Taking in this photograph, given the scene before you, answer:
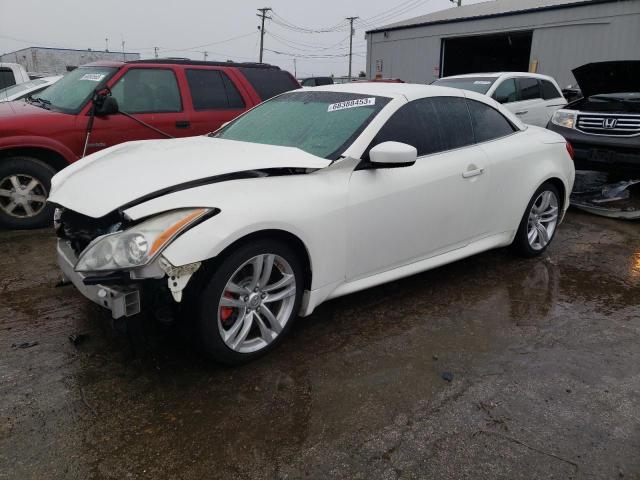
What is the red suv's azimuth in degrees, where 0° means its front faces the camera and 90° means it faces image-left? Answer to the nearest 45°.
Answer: approximately 45°

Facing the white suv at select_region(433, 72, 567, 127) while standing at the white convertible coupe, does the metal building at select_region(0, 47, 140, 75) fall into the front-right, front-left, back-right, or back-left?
front-left

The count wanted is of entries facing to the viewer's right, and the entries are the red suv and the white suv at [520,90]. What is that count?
0

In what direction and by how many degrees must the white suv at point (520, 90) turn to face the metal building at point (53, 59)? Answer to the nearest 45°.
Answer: approximately 90° to its right

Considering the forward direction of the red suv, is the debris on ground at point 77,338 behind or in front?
in front

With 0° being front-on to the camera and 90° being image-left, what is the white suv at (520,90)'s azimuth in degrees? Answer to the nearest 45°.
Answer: approximately 45°

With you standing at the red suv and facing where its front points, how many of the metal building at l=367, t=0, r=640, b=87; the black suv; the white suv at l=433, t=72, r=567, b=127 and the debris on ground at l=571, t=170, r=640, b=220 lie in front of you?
0

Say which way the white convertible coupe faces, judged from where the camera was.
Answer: facing the viewer and to the left of the viewer

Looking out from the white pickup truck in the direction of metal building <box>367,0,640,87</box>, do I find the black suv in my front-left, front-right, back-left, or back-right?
front-right

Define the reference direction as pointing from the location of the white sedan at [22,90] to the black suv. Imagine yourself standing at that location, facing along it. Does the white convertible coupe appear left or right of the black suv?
right

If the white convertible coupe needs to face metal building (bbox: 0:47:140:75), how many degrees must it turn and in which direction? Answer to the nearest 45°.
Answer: approximately 90° to its right

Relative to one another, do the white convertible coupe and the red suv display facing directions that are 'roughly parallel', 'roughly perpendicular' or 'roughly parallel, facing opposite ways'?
roughly parallel

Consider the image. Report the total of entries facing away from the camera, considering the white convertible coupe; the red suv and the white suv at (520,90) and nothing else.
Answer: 0

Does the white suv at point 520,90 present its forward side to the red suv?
yes

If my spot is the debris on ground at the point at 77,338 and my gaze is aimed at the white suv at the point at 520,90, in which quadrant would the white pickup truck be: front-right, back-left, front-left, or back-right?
front-left

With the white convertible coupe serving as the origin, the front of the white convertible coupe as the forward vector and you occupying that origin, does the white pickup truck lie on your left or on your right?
on your right

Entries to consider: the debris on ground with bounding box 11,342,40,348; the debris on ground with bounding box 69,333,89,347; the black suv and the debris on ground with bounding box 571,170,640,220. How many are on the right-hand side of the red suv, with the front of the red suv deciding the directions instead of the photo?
0

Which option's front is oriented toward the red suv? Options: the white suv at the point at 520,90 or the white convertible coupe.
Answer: the white suv

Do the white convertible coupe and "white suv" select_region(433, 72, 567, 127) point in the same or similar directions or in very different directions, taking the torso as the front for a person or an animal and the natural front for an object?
same or similar directions
